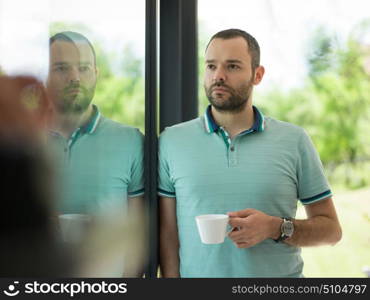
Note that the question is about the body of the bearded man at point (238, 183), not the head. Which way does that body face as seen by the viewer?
toward the camera

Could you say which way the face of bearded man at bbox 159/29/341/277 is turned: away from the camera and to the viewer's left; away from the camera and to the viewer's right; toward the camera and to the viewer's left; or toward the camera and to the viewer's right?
toward the camera and to the viewer's left
